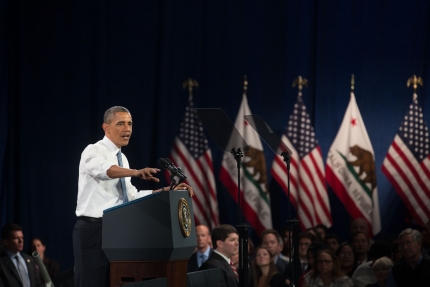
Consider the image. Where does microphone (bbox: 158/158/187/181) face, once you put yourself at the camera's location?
facing to the left of the viewer

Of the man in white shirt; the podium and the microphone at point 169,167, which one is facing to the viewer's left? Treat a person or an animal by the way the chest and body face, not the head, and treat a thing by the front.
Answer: the microphone

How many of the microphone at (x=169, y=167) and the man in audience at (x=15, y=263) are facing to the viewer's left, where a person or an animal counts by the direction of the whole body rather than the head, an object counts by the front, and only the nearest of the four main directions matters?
1

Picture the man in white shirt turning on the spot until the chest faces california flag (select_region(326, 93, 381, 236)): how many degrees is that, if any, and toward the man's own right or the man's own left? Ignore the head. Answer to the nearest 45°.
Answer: approximately 90° to the man's own left

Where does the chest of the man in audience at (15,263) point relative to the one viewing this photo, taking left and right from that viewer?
facing the viewer and to the right of the viewer

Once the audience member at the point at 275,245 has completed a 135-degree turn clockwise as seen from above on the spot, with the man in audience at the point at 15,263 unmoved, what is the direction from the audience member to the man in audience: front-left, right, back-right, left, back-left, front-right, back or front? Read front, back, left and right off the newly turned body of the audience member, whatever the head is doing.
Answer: left

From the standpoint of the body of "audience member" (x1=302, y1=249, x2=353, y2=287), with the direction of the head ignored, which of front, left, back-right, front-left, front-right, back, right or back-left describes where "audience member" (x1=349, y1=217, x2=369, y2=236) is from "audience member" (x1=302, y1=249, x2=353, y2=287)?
back-right

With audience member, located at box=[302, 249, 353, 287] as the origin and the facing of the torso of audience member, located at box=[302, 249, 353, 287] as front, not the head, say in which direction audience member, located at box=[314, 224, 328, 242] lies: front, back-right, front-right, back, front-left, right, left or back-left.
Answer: back-right

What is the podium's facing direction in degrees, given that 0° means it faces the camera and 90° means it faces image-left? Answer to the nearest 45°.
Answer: approximately 270°
